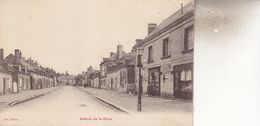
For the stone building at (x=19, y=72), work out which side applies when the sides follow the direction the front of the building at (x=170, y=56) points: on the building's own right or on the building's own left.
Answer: on the building's own right

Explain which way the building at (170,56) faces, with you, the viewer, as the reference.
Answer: facing the viewer and to the left of the viewer
